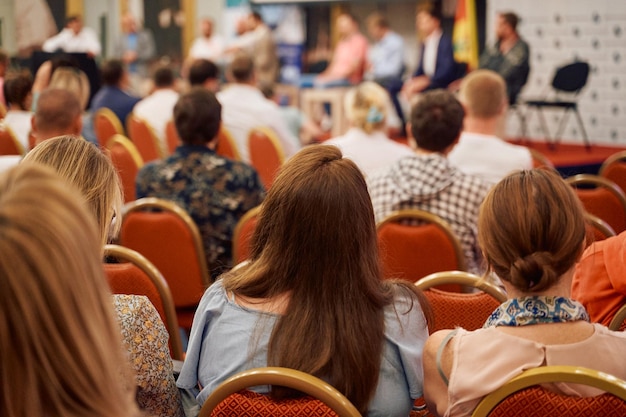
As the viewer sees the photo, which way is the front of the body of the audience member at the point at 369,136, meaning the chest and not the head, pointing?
away from the camera

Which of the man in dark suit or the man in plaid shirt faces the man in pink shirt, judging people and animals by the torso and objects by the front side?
the man in plaid shirt

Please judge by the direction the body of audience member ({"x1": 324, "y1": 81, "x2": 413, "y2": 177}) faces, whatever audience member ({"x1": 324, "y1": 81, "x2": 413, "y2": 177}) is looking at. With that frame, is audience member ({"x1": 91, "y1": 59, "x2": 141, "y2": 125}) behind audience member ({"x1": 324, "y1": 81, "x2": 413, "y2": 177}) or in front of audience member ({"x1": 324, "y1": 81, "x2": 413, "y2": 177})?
in front

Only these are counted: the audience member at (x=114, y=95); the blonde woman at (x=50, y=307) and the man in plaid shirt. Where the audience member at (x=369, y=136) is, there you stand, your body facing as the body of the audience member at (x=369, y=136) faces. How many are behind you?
2

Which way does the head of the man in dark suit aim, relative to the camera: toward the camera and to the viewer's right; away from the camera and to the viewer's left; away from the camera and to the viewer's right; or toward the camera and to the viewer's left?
toward the camera and to the viewer's left

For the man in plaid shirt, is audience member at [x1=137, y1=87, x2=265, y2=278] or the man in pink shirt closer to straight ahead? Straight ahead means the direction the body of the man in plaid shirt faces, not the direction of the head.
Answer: the man in pink shirt

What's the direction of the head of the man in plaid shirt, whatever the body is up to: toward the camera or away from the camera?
away from the camera

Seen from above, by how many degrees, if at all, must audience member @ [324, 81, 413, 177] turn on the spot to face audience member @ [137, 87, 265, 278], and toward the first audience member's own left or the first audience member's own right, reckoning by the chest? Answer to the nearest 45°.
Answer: approximately 135° to the first audience member's own left

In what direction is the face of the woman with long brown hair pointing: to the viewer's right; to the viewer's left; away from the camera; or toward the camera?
away from the camera

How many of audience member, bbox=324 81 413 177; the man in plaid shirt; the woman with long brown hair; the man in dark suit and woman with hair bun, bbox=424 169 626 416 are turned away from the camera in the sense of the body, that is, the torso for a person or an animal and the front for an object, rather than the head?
4

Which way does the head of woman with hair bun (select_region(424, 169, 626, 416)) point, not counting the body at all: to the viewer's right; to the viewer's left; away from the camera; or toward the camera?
away from the camera

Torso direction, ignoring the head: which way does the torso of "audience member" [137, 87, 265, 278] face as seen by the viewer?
away from the camera

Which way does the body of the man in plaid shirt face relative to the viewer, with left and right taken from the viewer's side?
facing away from the viewer

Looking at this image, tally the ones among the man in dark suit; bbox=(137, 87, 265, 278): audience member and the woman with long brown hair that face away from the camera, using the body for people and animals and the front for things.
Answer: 2
